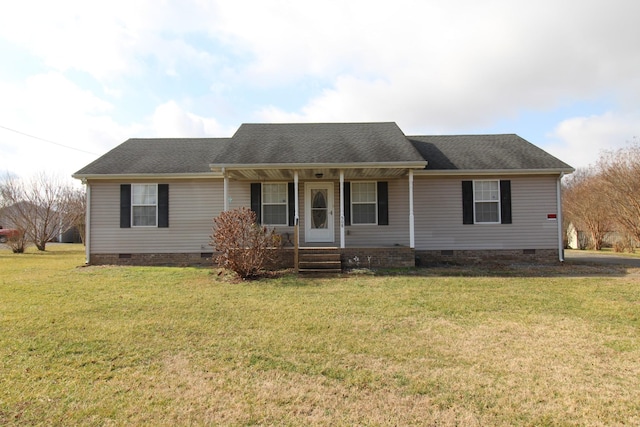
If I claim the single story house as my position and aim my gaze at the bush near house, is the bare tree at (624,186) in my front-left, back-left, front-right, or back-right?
back-left

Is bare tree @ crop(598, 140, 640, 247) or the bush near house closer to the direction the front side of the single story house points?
the bush near house

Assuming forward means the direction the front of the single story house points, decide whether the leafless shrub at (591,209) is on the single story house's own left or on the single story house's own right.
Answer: on the single story house's own left

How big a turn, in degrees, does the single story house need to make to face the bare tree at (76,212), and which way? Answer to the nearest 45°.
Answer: approximately 135° to its right

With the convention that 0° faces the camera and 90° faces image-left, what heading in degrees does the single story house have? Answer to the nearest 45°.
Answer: approximately 0°

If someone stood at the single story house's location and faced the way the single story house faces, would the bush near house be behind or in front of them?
in front

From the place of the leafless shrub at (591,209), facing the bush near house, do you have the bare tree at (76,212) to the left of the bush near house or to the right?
right

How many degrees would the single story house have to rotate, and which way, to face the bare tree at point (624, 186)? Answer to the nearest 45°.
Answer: approximately 135° to its left
